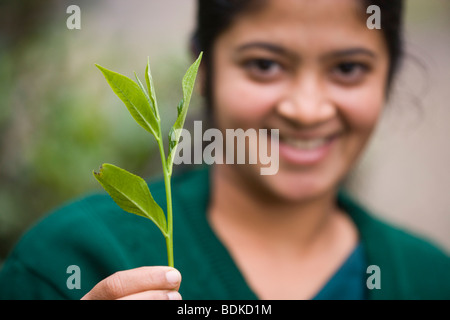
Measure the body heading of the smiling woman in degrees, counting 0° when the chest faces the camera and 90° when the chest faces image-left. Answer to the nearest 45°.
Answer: approximately 0°
